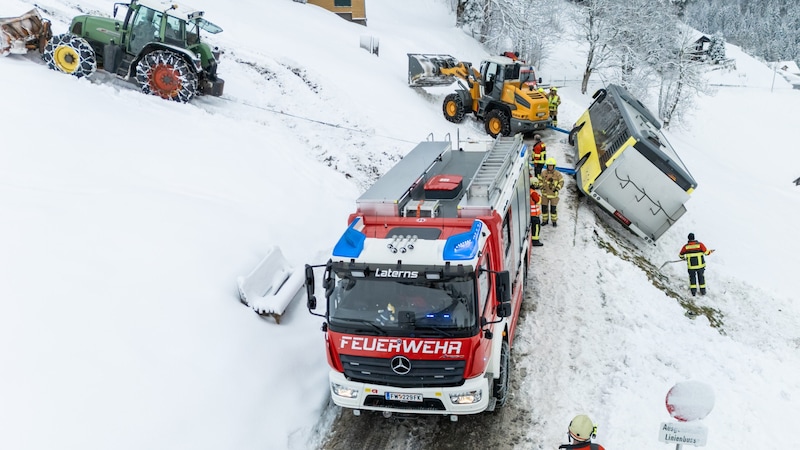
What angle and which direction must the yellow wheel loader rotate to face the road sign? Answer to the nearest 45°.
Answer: approximately 135° to its left

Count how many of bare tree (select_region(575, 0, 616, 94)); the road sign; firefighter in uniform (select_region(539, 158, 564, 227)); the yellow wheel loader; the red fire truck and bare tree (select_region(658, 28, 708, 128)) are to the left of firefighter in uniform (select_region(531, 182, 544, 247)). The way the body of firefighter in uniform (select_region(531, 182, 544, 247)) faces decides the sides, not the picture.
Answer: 4

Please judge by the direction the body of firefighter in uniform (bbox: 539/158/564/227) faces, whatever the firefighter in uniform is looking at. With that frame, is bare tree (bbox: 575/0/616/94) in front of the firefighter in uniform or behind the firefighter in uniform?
behind

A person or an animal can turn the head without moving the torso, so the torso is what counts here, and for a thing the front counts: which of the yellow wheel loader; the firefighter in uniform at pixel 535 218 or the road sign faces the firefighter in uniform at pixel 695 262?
the firefighter in uniform at pixel 535 218

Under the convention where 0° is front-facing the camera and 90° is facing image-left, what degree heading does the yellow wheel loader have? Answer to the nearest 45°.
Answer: approximately 135°

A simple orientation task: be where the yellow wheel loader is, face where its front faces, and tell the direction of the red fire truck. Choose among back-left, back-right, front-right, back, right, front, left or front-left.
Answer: back-left

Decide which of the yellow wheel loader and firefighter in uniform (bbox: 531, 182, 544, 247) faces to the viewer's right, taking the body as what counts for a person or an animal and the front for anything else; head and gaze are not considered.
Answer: the firefighter in uniform

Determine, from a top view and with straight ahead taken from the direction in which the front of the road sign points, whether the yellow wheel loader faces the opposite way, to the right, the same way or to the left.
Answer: to the right

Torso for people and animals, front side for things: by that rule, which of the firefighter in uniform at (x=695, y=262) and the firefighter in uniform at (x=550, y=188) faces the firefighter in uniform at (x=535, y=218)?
the firefighter in uniform at (x=550, y=188)

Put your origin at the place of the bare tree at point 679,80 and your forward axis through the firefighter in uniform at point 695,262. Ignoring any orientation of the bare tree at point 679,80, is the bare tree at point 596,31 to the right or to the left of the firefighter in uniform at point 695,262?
right
